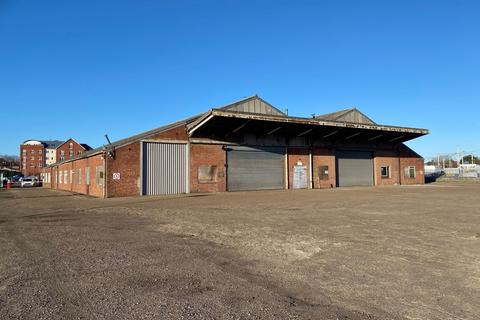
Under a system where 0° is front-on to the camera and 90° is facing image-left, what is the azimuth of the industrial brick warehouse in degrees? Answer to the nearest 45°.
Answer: approximately 315°
